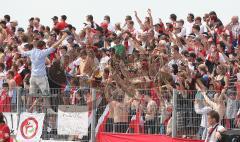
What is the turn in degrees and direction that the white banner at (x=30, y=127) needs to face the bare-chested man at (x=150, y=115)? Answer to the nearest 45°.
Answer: approximately 45° to its left

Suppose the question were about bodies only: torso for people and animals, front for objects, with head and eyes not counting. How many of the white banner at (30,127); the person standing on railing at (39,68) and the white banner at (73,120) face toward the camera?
2

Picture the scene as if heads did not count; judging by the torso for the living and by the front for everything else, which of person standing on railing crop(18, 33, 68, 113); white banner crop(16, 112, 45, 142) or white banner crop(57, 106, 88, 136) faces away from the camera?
the person standing on railing

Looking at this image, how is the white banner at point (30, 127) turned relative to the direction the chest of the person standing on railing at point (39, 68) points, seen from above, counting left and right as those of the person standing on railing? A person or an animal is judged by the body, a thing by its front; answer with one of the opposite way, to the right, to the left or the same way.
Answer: the opposite way

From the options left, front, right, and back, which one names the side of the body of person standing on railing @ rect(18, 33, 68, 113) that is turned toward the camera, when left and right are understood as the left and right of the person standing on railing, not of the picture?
back

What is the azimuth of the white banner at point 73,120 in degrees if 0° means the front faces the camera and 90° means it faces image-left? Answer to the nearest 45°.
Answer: approximately 0°

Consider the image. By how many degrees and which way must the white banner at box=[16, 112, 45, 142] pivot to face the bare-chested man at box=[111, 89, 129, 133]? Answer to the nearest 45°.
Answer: approximately 45° to its left

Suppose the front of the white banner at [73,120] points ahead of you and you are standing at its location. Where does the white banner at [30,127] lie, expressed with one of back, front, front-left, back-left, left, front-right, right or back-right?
back-right

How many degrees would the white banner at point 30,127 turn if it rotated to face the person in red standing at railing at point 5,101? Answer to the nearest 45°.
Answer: approximately 135° to its right

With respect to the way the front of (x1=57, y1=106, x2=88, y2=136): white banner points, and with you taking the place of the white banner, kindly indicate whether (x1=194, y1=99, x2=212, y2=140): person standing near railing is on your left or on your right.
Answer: on your left

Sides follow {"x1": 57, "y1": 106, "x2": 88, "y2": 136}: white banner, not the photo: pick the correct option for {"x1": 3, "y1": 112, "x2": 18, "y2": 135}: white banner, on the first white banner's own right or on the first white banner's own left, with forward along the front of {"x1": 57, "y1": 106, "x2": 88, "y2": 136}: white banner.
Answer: on the first white banner's own right
